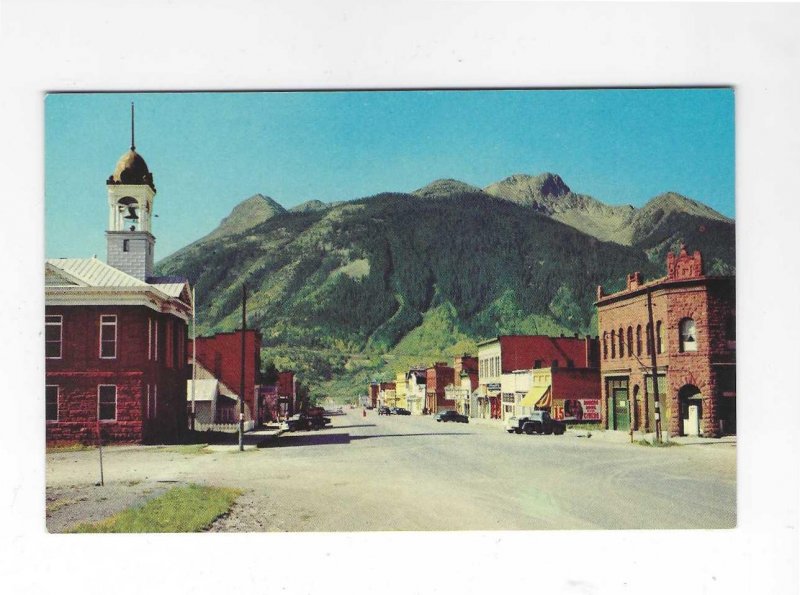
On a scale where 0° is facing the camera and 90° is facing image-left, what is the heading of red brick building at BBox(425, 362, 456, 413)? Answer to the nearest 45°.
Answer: approximately 45°

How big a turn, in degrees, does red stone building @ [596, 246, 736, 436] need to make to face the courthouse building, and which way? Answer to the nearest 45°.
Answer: approximately 45° to its right

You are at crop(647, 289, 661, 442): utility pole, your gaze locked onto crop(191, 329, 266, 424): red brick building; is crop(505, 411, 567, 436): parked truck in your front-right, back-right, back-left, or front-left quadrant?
front-right

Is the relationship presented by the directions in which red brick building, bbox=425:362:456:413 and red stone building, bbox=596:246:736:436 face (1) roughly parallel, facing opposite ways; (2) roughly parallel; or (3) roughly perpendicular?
roughly parallel

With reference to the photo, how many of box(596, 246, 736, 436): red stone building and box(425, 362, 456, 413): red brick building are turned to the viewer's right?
0

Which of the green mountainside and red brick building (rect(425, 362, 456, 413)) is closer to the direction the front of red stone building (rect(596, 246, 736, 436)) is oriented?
the green mountainside
